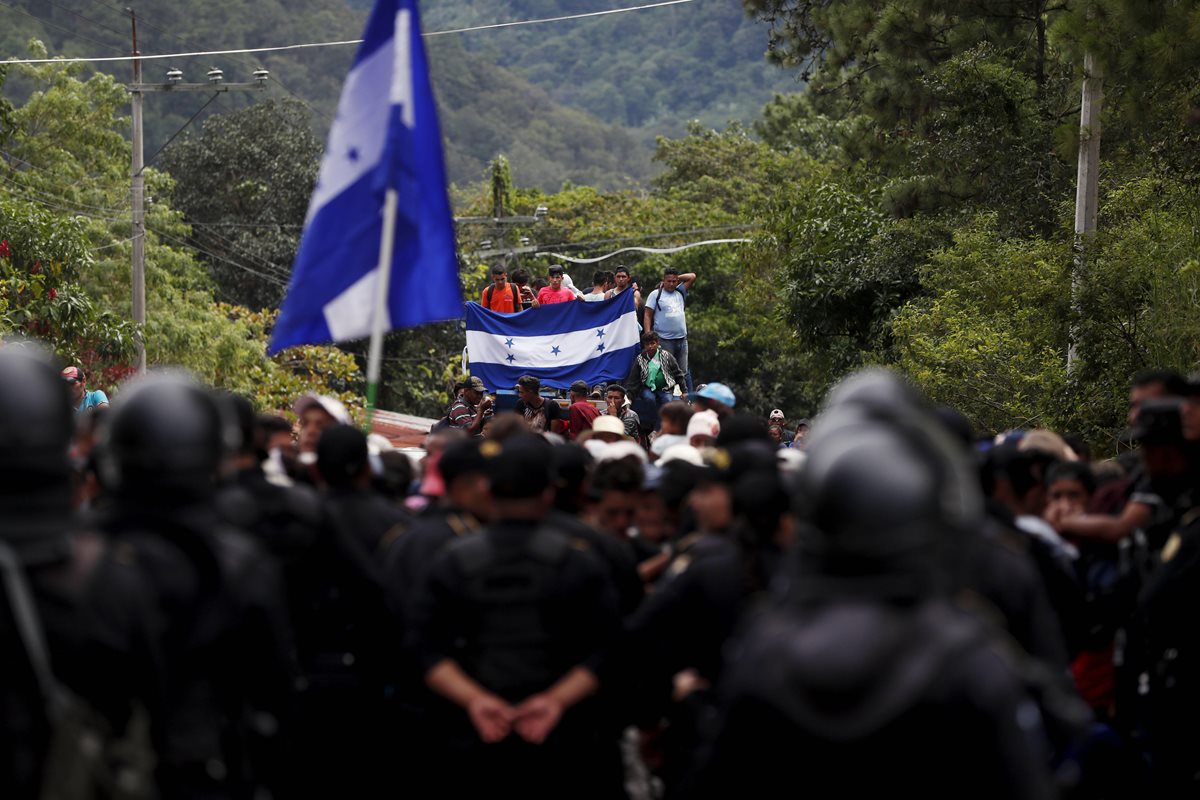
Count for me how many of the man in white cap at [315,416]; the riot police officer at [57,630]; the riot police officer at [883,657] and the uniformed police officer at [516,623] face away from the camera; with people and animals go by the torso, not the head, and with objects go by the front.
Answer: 3

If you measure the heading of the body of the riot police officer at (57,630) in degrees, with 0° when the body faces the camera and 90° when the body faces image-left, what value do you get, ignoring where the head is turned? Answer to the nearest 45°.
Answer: approximately 180°

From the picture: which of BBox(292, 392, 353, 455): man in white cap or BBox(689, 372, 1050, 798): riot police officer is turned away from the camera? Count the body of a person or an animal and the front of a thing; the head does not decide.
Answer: the riot police officer

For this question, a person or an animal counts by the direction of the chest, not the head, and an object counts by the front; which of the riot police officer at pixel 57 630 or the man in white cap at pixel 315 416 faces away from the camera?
the riot police officer

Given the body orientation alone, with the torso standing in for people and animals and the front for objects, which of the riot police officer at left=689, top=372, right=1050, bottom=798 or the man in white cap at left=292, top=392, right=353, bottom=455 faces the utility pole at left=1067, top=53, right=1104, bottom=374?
the riot police officer

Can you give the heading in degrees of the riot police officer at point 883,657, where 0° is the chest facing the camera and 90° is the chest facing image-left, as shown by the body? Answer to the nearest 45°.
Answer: approximately 180°

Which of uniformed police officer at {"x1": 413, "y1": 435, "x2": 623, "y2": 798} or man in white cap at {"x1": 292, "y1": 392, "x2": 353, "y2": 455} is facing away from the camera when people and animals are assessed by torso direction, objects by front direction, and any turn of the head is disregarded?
the uniformed police officer

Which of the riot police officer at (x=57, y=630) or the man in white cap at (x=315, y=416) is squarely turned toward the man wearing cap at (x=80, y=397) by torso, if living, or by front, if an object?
the riot police officer

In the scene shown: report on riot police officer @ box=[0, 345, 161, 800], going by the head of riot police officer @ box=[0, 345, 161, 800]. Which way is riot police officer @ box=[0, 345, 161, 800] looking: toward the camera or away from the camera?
away from the camera

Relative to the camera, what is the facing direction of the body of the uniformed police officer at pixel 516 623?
away from the camera

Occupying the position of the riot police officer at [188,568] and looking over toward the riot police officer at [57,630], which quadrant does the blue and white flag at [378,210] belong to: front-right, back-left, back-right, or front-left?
back-right

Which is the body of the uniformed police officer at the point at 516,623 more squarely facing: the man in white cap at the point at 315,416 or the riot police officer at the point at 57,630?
the man in white cap
